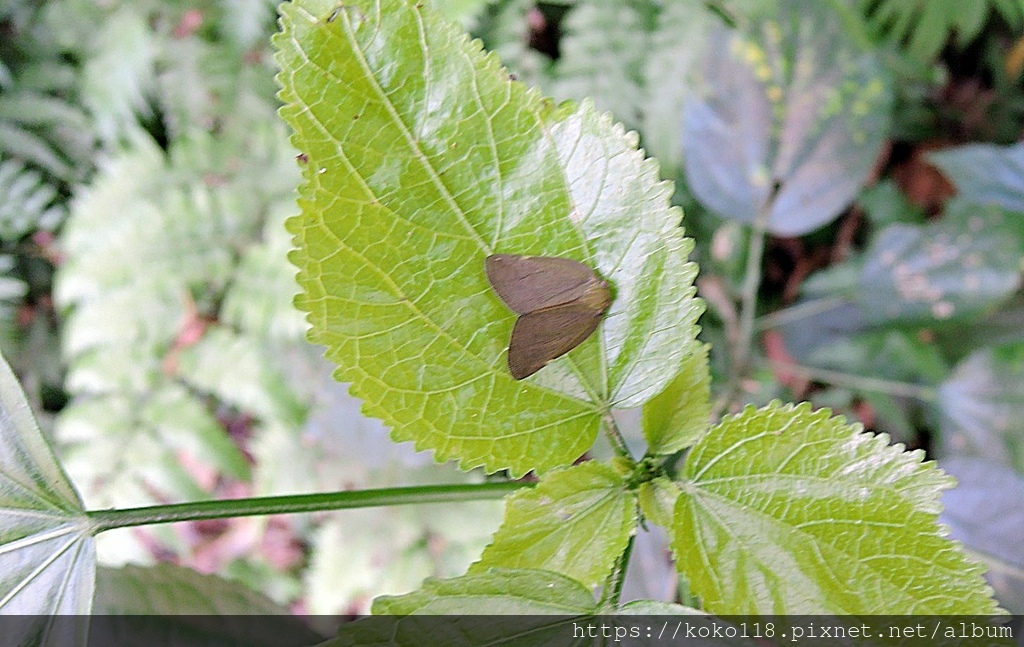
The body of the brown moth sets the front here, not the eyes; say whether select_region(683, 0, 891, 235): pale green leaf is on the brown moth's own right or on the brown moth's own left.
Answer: on the brown moth's own left

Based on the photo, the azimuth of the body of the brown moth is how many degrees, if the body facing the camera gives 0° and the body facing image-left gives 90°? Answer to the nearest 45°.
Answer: approximately 270°

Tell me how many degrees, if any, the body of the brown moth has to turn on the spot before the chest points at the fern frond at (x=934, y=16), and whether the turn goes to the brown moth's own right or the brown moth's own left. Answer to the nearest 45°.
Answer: approximately 45° to the brown moth's own left

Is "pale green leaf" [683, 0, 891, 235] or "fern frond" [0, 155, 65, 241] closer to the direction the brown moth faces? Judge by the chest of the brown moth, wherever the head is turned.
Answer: the pale green leaf

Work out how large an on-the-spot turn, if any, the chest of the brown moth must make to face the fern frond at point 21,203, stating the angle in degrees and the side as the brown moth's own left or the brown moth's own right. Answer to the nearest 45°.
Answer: approximately 135° to the brown moth's own left
